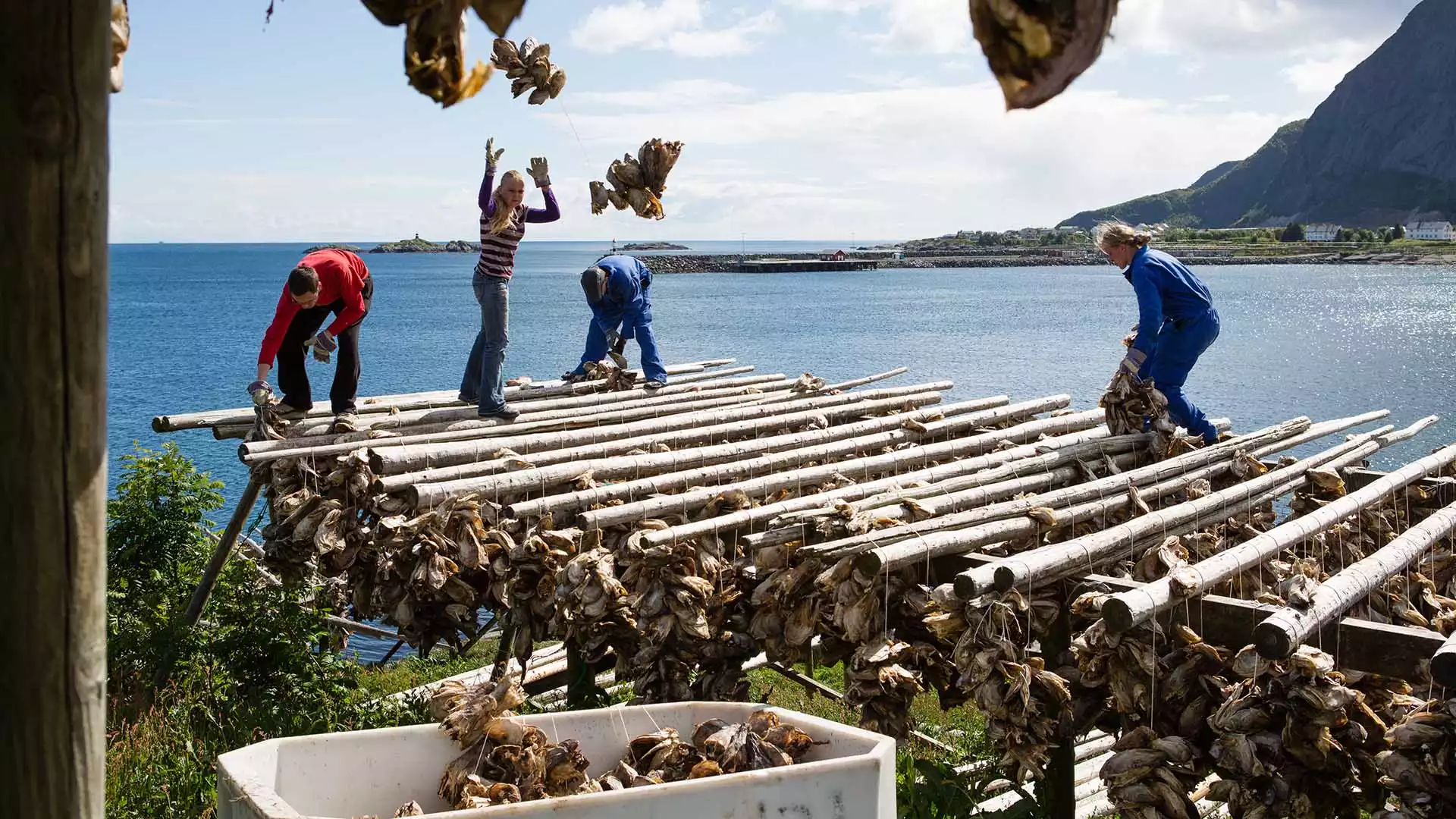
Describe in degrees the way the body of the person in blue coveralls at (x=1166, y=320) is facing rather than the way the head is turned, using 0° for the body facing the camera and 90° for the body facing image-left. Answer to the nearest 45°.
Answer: approximately 90°

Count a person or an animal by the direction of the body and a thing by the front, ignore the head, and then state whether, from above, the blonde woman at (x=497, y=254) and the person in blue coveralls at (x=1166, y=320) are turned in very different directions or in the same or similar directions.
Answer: very different directions

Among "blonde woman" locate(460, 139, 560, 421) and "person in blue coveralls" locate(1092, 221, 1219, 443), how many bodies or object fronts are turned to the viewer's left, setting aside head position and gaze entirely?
1

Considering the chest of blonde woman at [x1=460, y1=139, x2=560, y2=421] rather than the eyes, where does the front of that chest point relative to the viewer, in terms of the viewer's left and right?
facing the viewer and to the right of the viewer

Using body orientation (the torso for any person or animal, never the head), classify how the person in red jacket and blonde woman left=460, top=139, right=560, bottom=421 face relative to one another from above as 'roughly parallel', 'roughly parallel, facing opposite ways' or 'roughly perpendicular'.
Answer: roughly perpendicular

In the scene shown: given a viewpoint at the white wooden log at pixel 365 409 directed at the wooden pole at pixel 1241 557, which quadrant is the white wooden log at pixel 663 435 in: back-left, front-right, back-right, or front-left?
front-left

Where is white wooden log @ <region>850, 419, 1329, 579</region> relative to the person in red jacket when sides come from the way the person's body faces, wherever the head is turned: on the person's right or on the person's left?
on the person's left

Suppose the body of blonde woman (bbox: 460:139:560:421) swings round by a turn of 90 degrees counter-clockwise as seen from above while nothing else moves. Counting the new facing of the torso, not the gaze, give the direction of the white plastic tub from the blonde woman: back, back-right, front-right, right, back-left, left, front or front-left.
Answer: back-right

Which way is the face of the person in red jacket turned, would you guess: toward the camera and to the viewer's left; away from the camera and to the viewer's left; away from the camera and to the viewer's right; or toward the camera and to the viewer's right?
toward the camera and to the viewer's left

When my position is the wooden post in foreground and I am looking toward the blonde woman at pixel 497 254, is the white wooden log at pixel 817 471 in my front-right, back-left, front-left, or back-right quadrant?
front-right

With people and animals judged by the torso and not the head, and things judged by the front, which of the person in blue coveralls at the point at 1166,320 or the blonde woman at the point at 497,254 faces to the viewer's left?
the person in blue coveralls

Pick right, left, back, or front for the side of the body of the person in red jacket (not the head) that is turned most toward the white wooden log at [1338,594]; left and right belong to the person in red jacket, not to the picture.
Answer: left

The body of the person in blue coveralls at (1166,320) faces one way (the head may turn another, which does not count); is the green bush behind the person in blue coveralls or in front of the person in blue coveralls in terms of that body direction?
in front

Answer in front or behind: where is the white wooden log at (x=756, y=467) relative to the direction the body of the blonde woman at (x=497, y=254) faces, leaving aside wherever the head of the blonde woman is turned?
in front
